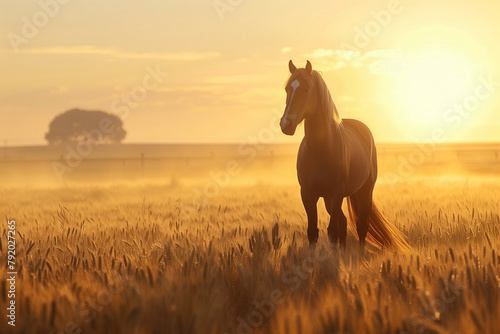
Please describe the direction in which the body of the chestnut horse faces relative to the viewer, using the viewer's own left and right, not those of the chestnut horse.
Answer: facing the viewer and to the left of the viewer
